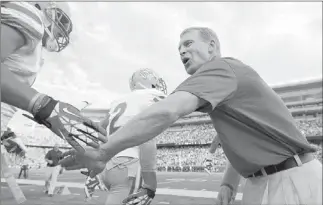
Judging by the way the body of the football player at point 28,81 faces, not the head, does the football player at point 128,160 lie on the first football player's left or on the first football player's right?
on the first football player's left

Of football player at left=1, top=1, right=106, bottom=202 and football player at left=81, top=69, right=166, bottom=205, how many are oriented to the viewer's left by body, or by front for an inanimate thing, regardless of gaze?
0

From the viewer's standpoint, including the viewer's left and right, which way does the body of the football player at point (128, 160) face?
facing away from the viewer and to the right of the viewer

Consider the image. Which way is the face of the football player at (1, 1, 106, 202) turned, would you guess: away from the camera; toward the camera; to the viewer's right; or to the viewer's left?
to the viewer's right

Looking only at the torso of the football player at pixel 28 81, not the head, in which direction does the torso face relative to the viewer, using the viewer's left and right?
facing to the right of the viewer

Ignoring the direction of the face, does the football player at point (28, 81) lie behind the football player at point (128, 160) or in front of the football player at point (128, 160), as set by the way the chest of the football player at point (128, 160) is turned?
behind
